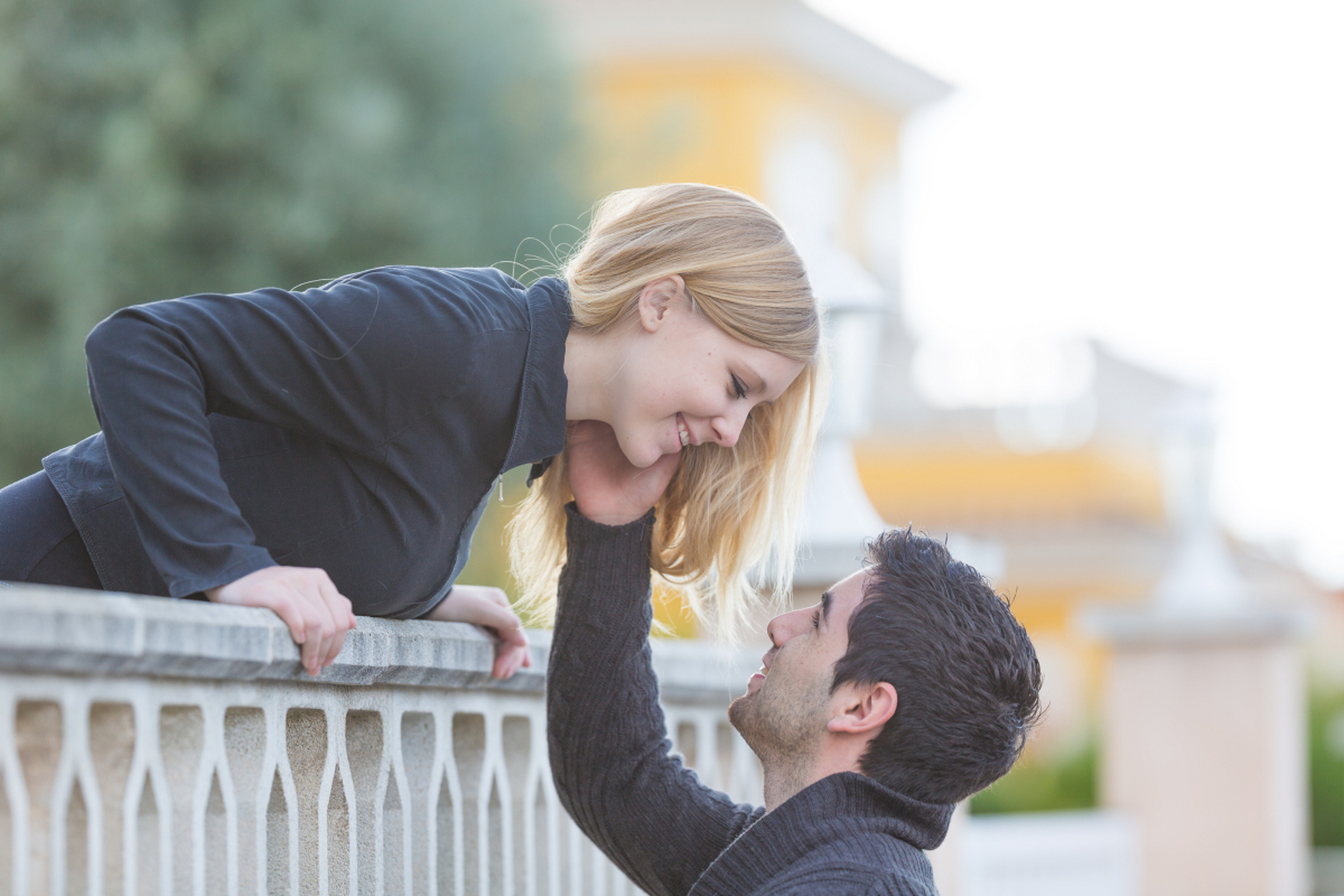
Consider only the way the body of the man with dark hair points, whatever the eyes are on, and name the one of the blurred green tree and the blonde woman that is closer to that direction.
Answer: the blonde woman

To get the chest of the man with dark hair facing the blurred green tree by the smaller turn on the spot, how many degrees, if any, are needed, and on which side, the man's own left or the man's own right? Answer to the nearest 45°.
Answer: approximately 45° to the man's own right

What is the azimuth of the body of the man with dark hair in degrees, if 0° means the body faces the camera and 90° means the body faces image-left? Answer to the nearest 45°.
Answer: approximately 90°
